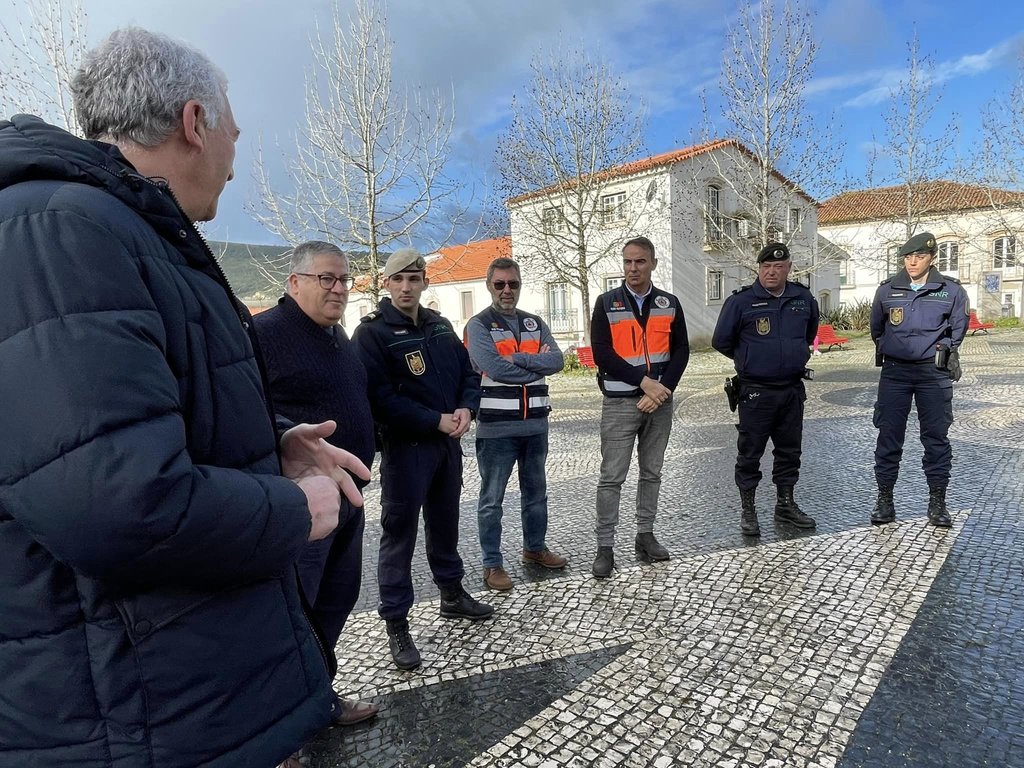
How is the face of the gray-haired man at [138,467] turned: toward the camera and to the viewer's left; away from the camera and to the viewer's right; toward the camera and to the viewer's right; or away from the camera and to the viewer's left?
away from the camera and to the viewer's right

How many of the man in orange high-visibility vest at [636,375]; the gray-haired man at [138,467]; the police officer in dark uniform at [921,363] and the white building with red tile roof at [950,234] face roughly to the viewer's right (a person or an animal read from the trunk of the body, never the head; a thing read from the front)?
1

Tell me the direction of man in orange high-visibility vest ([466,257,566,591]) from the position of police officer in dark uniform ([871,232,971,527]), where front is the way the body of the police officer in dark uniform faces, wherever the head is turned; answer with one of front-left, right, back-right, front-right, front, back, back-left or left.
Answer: front-right

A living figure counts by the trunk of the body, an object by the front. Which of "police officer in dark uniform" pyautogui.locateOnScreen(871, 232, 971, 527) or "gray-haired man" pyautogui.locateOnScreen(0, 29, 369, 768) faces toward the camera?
the police officer in dark uniform

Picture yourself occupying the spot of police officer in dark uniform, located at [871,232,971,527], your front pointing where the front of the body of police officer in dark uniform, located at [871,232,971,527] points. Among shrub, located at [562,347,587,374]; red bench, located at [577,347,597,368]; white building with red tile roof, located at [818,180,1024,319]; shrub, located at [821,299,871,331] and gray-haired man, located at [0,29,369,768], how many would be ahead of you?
1

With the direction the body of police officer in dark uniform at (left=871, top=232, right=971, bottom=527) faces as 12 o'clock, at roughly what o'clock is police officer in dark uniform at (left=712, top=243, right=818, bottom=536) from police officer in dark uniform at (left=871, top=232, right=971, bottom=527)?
police officer in dark uniform at (left=712, top=243, right=818, bottom=536) is roughly at 2 o'clock from police officer in dark uniform at (left=871, top=232, right=971, bottom=527).

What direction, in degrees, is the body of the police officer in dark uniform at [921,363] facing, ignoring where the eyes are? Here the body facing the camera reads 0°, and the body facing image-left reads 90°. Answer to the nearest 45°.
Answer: approximately 0°

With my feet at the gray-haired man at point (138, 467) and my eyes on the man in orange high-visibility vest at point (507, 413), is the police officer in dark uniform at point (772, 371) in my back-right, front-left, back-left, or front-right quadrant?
front-right

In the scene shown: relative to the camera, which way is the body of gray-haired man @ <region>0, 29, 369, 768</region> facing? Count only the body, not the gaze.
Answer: to the viewer's right

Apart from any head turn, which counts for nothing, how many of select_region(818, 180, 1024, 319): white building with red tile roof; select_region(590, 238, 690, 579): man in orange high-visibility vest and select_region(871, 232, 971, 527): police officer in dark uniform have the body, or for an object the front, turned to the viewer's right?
0

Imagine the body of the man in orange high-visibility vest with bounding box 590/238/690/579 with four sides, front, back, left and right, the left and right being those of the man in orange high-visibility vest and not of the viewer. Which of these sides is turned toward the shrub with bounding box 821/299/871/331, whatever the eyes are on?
back

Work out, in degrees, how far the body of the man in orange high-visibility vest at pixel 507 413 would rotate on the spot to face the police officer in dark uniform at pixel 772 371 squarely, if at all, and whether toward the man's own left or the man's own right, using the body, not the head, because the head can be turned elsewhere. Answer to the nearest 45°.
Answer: approximately 45° to the man's own left

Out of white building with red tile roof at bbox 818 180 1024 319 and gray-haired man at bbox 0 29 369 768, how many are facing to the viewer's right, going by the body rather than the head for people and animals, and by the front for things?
1

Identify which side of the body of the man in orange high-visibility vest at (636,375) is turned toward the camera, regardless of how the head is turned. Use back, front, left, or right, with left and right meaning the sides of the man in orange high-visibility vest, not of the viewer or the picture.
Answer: front

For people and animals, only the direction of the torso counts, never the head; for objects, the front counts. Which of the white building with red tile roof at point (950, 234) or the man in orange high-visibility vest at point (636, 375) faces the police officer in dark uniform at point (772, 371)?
the white building with red tile roof

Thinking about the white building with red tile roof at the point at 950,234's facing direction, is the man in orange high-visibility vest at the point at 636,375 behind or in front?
in front

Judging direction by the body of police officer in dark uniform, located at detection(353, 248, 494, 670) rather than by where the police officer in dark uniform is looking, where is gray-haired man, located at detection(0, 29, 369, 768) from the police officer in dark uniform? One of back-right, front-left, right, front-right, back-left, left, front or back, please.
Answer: front-right

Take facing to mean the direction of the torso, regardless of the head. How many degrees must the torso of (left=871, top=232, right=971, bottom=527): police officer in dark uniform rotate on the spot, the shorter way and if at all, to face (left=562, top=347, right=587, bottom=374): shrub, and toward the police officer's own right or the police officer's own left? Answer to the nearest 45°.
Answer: approximately 135° to the police officer's own right
